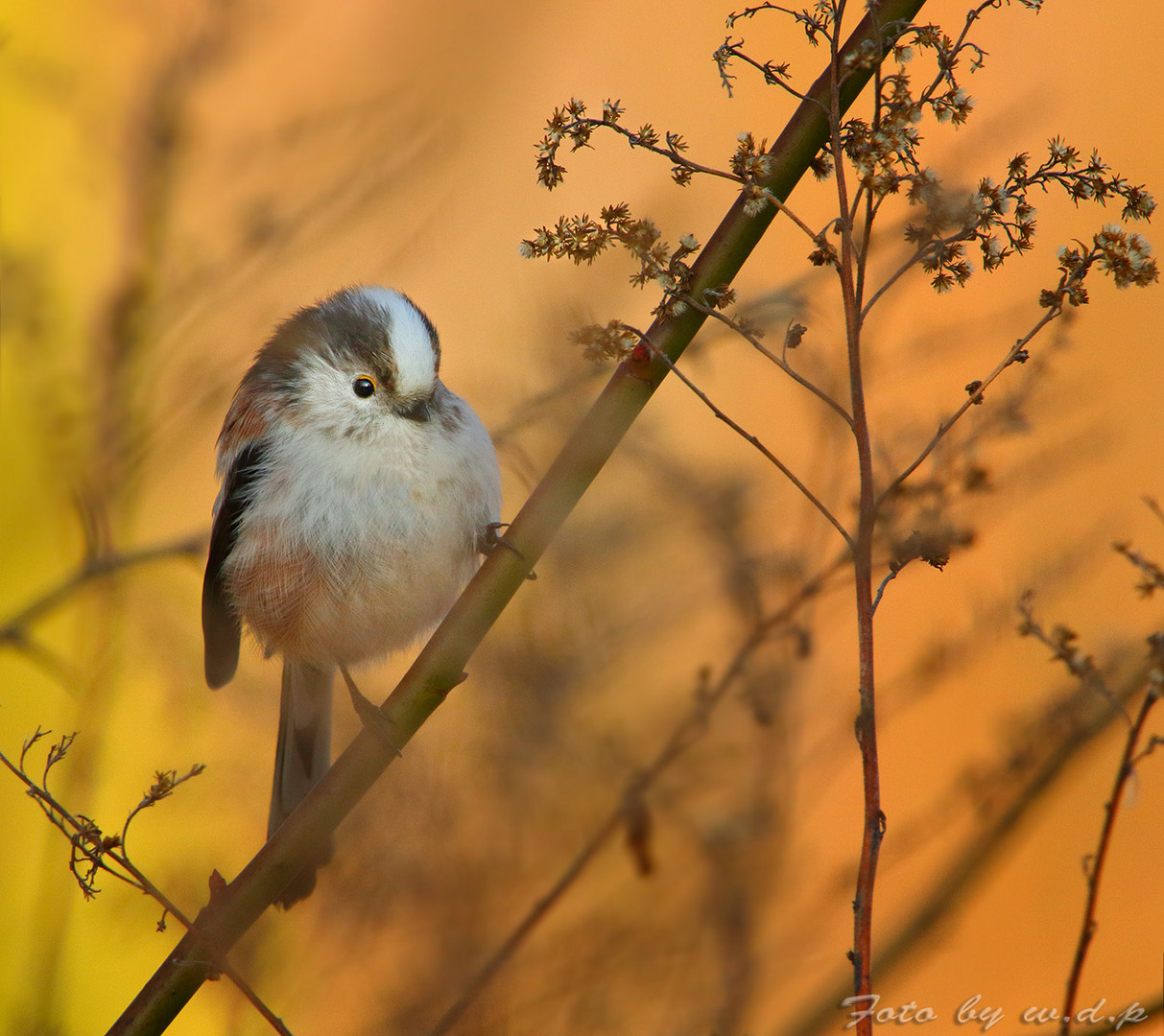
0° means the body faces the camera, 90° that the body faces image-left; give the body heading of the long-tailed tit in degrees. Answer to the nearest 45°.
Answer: approximately 315°

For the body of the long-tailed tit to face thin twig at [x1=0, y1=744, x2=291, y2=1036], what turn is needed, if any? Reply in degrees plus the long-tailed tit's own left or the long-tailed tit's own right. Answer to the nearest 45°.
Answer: approximately 45° to the long-tailed tit's own right
